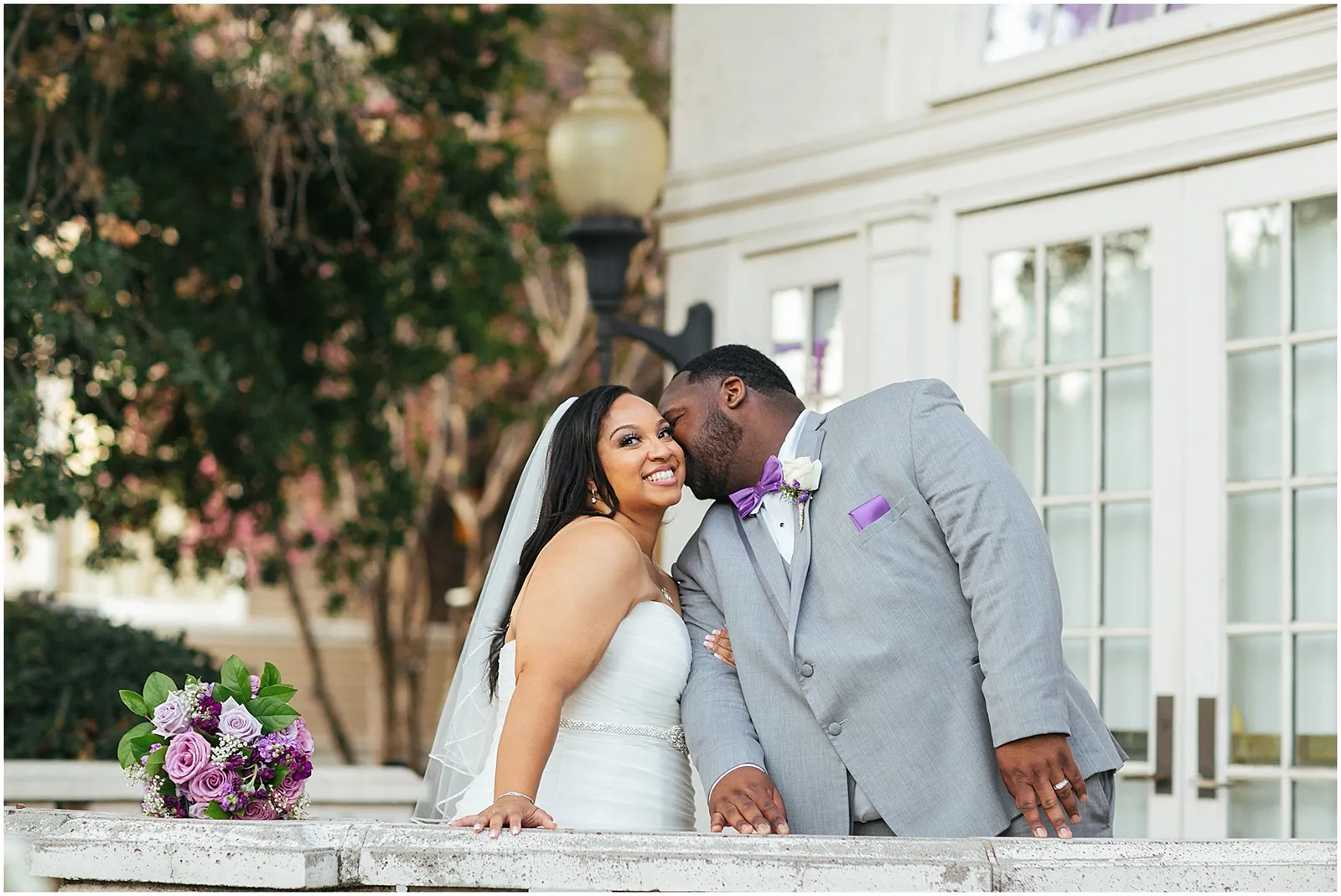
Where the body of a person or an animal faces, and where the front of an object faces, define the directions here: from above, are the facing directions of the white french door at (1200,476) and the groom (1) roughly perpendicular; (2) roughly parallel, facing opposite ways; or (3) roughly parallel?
roughly parallel

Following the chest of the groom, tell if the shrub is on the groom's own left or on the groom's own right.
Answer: on the groom's own right

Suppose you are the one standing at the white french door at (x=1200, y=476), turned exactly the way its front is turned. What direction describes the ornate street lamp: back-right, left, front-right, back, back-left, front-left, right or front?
front-right

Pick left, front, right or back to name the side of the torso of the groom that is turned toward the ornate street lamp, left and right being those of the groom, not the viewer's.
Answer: right

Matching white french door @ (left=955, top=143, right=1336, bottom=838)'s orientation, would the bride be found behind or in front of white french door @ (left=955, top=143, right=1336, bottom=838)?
in front

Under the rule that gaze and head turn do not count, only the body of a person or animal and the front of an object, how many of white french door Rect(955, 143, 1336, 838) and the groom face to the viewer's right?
0

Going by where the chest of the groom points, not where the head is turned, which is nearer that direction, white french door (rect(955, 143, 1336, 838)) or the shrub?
the shrub

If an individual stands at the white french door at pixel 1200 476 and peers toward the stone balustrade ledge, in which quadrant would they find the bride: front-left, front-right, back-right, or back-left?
front-right

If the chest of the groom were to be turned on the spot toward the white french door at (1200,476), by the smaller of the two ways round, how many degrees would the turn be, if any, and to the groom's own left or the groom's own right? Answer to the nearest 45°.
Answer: approximately 180°

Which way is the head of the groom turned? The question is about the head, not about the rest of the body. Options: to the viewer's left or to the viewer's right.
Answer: to the viewer's left

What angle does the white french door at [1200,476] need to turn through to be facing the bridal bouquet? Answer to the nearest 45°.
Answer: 0° — it already faces it

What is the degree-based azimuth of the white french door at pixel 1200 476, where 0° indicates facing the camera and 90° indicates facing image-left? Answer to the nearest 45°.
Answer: approximately 45°

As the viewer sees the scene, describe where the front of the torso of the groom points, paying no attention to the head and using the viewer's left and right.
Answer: facing the viewer and to the left of the viewer

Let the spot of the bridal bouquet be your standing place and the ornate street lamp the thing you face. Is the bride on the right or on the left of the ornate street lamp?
right
